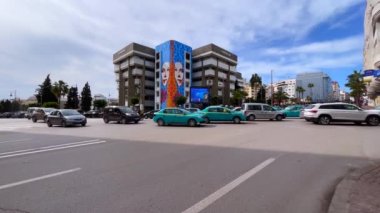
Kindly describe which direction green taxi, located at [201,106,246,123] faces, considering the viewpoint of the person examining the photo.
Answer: facing to the right of the viewer

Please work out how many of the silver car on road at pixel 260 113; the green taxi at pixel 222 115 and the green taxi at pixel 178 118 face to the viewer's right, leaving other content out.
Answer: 3

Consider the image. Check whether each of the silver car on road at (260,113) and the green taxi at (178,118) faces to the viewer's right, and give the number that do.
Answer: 2

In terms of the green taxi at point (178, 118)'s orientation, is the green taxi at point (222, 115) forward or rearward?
forward

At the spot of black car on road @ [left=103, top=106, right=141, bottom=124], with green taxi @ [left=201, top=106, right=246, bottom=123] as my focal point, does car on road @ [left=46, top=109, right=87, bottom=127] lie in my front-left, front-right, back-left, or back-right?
back-right

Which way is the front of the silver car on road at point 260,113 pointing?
to the viewer's right
